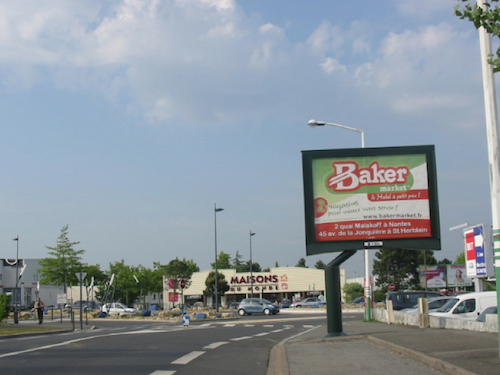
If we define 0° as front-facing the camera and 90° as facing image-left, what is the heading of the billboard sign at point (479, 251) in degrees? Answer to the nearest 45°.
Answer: approximately 45°

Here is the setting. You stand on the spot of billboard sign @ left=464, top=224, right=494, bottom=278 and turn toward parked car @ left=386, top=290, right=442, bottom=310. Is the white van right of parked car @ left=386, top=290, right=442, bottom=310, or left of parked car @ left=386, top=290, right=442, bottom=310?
left
